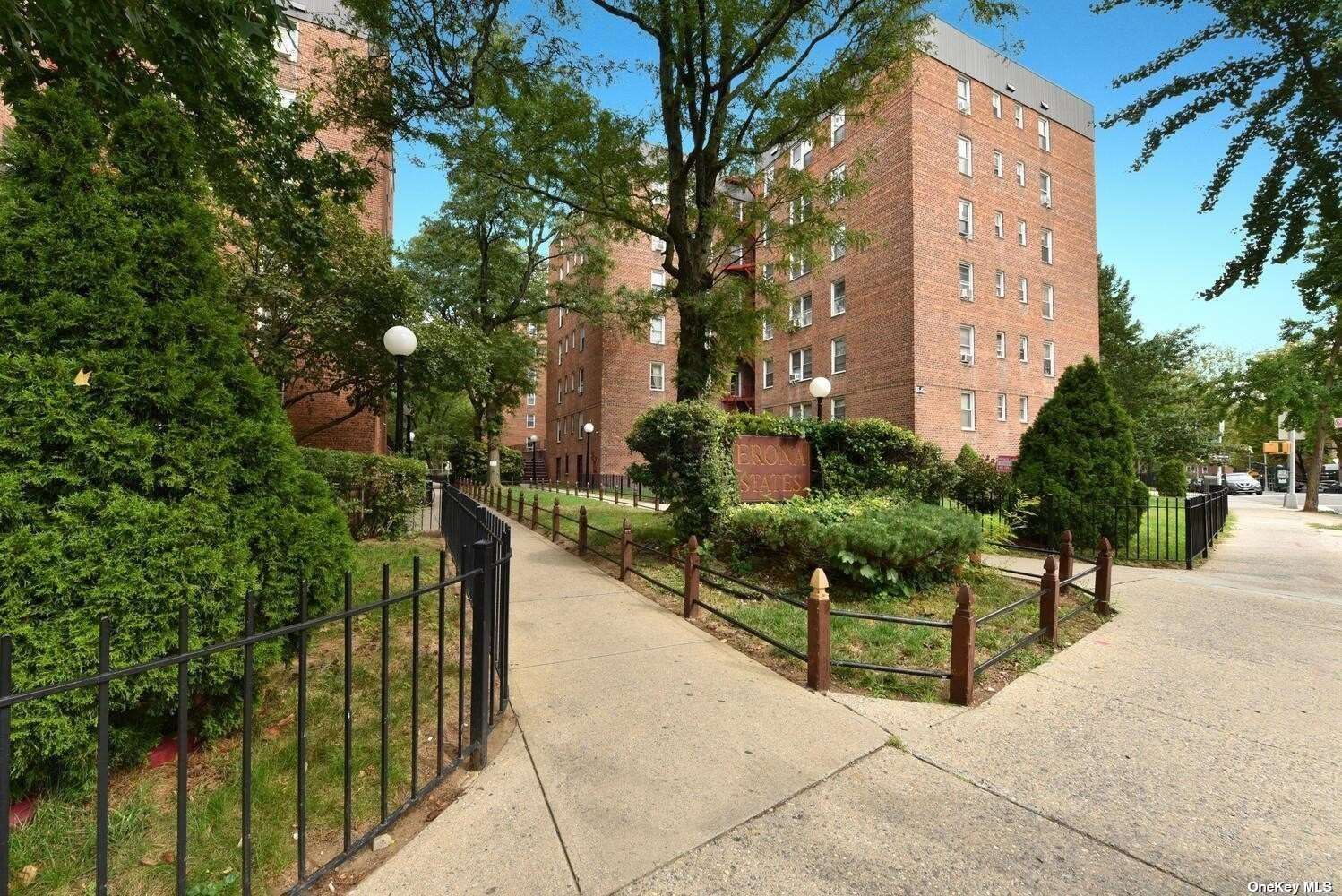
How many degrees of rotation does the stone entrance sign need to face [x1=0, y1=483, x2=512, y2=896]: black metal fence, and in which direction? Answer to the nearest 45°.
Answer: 0° — it already faces it

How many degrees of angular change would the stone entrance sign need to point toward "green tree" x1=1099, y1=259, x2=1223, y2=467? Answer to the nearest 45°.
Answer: approximately 135° to its left

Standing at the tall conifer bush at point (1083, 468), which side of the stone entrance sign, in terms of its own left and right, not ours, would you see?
left

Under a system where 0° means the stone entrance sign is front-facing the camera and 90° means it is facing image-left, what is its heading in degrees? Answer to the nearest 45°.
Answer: approximately 0°

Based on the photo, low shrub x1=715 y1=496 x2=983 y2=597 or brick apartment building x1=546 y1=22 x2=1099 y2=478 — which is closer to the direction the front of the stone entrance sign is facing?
the low shrub
